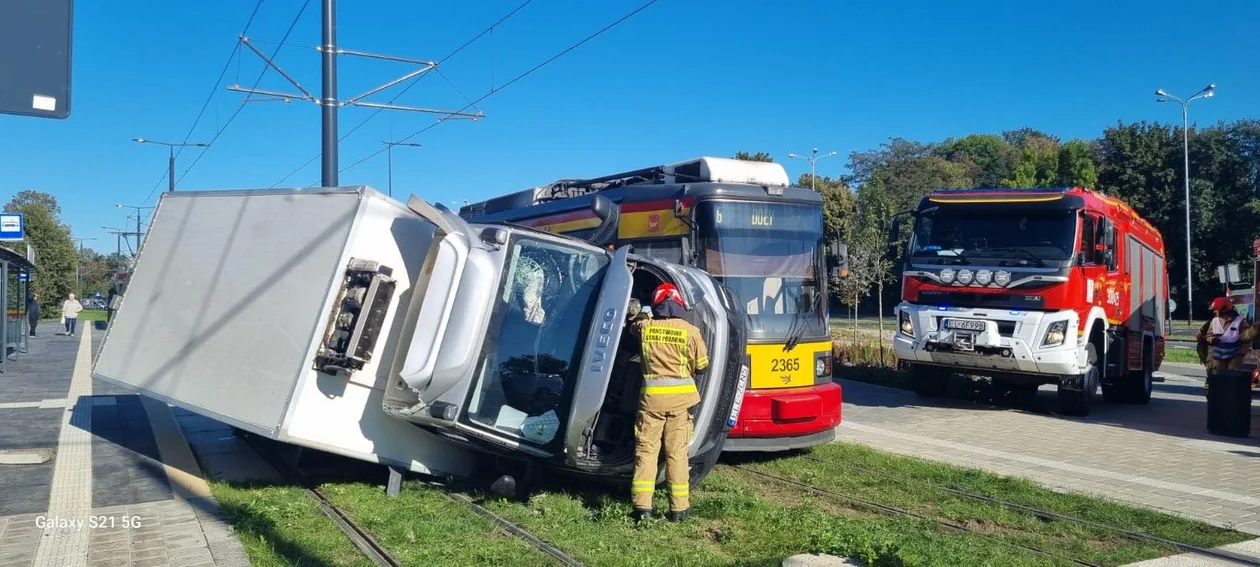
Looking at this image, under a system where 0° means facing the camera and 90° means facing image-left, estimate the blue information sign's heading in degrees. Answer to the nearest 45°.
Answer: approximately 0°

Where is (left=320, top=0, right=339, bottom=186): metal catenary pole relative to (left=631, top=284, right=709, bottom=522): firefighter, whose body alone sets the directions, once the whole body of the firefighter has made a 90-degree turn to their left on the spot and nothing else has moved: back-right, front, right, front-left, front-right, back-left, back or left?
front-right

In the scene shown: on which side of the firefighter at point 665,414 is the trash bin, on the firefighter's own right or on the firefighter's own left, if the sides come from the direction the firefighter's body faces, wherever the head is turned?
on the firefighter's own right

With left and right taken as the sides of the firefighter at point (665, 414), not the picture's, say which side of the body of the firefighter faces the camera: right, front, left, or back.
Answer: back

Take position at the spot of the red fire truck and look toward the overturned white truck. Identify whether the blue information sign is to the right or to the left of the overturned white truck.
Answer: right

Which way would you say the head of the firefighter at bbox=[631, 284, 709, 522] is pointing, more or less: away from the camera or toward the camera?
away from the camera

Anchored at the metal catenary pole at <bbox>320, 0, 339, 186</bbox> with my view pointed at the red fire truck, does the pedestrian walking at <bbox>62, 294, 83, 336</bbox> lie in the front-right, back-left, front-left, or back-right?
back-left

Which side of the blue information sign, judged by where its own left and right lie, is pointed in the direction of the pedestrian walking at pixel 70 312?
back

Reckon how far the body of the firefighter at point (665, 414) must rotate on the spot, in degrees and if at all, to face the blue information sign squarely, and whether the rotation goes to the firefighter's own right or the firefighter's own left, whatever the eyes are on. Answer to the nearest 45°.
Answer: approximately 45° to the firefighter's own left

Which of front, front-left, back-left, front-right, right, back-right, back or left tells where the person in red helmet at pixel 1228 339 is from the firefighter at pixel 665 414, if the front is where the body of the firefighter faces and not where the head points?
front-right

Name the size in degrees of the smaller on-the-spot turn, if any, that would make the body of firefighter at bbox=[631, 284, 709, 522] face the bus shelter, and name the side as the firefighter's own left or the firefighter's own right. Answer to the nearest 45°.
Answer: approximately 45° to the firefighter's own left

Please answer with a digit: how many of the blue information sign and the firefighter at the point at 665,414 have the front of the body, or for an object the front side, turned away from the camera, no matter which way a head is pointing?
1

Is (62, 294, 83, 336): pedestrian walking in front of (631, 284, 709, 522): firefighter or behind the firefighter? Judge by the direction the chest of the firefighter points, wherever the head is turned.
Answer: in front

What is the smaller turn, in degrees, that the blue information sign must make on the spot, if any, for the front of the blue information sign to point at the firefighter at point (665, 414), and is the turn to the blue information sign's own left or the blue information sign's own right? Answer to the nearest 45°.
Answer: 0° — it already faces them
